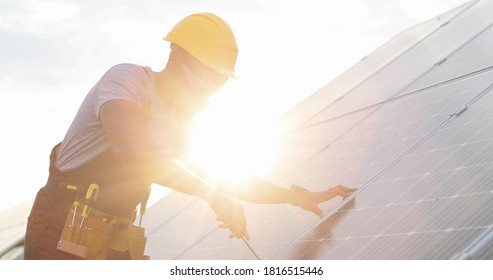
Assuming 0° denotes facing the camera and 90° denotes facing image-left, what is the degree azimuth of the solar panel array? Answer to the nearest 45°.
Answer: approximately 45°

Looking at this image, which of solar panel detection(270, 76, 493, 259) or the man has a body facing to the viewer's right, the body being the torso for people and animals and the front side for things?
the man

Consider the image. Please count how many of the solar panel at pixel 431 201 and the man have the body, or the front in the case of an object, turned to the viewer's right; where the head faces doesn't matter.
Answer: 1

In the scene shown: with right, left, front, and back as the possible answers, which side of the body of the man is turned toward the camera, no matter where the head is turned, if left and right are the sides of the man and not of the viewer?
right

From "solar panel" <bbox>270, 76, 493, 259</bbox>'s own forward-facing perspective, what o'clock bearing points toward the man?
The man is roughly at 1 o'clock from the solar panel.

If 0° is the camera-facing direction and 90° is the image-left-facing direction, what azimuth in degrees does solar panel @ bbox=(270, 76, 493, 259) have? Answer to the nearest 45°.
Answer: approximately 45°

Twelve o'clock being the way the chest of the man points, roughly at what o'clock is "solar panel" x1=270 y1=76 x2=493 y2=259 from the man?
The solar panel is roughly at 12 o'clock from the man.

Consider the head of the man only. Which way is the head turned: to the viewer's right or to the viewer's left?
to the viewer's right
